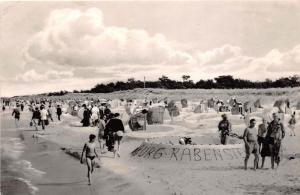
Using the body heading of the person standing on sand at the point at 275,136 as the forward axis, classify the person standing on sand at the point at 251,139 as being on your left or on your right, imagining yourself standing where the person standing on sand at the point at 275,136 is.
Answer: on your right

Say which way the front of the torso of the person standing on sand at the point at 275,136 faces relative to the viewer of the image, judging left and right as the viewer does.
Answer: facing the viewer

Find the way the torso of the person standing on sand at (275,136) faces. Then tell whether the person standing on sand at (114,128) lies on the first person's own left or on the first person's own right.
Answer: on the first person's own right
